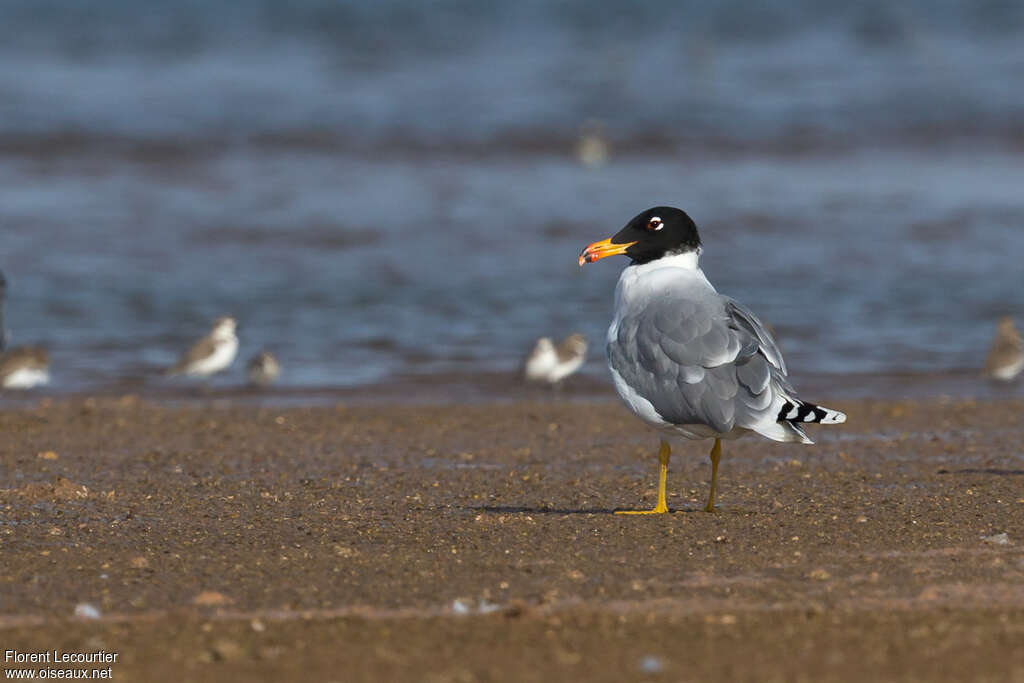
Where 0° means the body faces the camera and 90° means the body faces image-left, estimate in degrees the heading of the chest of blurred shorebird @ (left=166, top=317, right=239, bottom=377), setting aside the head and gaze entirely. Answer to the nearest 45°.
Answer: approximately 270°

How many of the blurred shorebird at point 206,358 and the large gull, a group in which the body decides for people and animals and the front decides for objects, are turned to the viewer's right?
1

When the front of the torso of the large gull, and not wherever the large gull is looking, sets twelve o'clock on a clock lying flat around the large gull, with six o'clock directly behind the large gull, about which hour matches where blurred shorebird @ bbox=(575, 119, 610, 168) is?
The blurred shorebird is roughly at 3 o'clock from the large gull.

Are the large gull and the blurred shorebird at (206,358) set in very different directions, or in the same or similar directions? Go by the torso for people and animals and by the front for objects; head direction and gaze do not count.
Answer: very different directions

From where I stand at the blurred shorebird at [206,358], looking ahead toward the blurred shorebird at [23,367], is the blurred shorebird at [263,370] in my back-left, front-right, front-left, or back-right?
back-left

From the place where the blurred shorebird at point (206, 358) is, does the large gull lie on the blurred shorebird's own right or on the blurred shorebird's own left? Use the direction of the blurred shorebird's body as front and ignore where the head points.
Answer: on the blurred shorebird's own right

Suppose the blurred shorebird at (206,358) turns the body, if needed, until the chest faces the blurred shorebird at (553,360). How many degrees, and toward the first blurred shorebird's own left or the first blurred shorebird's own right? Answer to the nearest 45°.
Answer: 0° — it already faces it

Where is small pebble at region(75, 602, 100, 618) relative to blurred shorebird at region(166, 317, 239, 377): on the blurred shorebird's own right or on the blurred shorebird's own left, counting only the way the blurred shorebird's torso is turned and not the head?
on the blurred shorebird's own right

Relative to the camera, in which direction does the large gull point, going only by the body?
to the viewer's left
